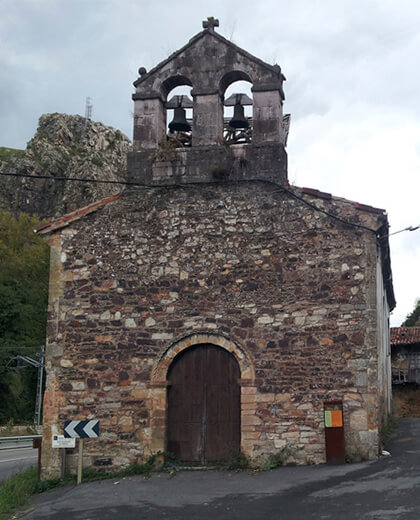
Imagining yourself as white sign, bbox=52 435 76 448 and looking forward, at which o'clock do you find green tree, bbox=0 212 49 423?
The green tree is roughly at 6 o'clock from the white sign.

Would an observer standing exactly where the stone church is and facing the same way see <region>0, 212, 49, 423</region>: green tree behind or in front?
behind

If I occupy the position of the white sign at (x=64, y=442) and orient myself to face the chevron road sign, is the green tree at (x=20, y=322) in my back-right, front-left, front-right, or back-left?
back-left

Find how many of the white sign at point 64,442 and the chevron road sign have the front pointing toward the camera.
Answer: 2

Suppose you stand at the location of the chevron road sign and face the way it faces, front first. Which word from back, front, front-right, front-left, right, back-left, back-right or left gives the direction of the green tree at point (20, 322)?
back

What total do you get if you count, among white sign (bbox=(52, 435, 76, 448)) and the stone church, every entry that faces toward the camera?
2
